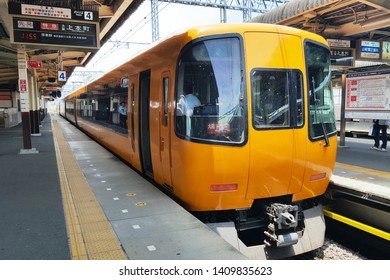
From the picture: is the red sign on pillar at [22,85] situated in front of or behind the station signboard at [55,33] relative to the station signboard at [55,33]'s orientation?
behind

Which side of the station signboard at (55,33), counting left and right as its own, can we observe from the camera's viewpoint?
front

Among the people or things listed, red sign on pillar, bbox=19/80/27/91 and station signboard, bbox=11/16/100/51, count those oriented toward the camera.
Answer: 2

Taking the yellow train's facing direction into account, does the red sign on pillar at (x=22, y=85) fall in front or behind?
behind

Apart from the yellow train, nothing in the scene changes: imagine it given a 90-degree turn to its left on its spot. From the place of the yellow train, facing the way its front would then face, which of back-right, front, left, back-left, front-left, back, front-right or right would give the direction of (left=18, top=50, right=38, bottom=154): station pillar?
left

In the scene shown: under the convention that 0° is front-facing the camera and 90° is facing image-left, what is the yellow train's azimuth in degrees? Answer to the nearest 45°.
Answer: approximately 315°

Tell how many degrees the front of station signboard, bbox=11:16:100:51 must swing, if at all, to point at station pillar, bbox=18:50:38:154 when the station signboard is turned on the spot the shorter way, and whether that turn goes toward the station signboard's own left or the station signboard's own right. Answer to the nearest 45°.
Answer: approximately 135° to the station signboard's own right
